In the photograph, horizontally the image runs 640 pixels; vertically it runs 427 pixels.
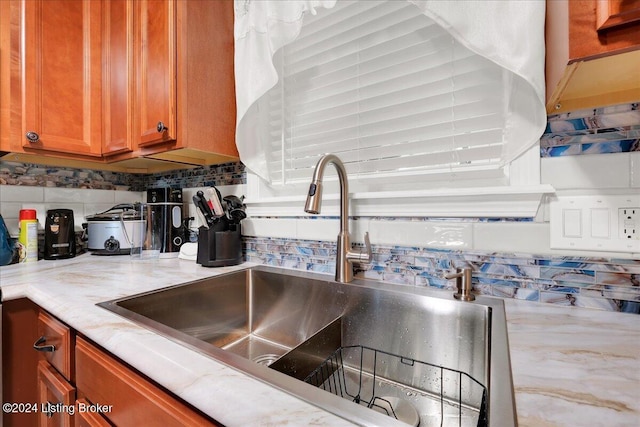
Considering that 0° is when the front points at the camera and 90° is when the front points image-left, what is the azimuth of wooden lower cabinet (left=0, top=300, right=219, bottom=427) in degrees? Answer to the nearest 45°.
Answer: approximately 45°

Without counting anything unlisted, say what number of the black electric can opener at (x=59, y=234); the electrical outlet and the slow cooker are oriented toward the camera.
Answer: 3

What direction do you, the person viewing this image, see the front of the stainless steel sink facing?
facing the viewer and to the left of the viewer

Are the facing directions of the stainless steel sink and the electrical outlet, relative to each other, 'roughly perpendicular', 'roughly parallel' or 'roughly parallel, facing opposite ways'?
roughly parallel

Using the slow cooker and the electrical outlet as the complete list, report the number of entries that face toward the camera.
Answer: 2

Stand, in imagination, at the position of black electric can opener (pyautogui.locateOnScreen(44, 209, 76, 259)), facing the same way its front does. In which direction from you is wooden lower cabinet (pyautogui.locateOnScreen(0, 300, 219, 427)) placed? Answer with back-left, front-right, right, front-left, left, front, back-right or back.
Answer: front

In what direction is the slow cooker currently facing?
toward the camera

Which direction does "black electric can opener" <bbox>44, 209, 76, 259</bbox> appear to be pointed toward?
toward the camera

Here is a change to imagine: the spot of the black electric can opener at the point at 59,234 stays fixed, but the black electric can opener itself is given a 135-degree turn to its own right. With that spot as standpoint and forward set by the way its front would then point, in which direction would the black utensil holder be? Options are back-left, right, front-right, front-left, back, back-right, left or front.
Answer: back
